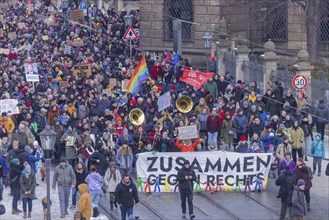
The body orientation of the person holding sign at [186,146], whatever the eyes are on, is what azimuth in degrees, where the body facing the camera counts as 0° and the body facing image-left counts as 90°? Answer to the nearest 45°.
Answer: approximately 0°

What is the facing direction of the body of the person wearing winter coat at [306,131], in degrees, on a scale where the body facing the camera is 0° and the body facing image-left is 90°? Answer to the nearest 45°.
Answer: approximately 0°
